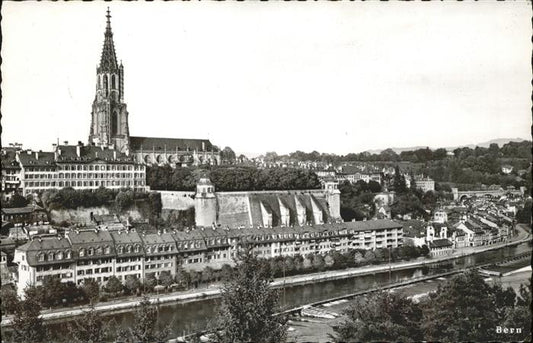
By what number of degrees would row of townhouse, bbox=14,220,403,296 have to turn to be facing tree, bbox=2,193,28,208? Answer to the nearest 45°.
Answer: approximately 180°

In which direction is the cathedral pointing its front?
to the viewer's left

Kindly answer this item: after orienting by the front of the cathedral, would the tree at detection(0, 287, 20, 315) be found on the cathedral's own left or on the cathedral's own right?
on the cathedral's own left

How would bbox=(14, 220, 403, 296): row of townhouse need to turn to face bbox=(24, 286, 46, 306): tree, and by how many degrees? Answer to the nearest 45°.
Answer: approximately 90° to its right

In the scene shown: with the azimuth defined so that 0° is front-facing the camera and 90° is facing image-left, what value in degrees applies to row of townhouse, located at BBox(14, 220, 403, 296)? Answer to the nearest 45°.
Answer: approximately 315°

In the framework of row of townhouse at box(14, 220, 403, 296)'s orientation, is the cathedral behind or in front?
behind

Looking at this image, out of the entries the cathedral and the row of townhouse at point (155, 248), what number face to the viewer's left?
1

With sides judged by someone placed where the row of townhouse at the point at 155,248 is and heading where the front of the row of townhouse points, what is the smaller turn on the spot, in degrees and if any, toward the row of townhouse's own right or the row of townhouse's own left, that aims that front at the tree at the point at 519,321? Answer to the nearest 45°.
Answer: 0° — it already faces it

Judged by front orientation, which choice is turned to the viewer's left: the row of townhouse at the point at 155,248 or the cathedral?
the cathedral
